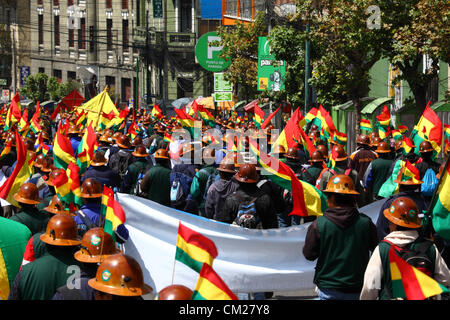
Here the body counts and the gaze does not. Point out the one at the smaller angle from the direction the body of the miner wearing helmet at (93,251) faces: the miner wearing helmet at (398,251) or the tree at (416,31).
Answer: the tree

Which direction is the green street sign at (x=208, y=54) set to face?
toward the camera

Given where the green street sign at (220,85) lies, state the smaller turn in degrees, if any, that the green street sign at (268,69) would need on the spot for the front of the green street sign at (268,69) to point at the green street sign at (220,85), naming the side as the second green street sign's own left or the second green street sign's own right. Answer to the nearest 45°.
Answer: approximately 135° to the second green street sign's own right

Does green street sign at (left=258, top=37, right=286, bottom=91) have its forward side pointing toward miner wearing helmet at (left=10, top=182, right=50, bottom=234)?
yes

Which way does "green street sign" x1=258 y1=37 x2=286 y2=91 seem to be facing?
toward the camera

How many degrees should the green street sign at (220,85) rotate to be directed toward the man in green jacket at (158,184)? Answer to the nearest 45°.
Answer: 0° — it already faces them

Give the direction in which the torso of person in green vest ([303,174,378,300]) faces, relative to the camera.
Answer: away from the camera

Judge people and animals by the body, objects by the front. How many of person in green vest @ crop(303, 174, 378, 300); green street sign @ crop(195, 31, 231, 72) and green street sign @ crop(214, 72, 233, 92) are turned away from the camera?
1

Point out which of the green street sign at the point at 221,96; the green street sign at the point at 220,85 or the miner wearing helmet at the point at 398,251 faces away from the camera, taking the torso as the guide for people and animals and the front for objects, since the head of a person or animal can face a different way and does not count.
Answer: the miner wearing helmet

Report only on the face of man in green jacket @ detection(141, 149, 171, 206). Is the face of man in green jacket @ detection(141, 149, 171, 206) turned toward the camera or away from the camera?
away from the camera

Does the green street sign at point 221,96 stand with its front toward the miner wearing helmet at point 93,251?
yes

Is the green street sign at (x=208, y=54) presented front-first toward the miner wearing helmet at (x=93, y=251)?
yes

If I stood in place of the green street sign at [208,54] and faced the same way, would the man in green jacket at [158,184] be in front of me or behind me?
in front

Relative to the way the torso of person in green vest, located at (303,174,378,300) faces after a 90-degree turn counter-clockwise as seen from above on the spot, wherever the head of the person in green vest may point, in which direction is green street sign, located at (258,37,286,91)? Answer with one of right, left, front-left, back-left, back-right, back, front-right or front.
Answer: right

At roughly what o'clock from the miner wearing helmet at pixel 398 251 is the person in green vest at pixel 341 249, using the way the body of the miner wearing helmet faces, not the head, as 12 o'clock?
The person in green vest is roughly at 10 o'clock from the miner wearing helmet.

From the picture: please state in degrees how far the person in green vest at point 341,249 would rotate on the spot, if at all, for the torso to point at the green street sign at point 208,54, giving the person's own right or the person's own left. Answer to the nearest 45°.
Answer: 0° — they already face it

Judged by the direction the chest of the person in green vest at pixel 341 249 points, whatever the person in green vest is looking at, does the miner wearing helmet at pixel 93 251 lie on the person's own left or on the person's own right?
on the person's own left
